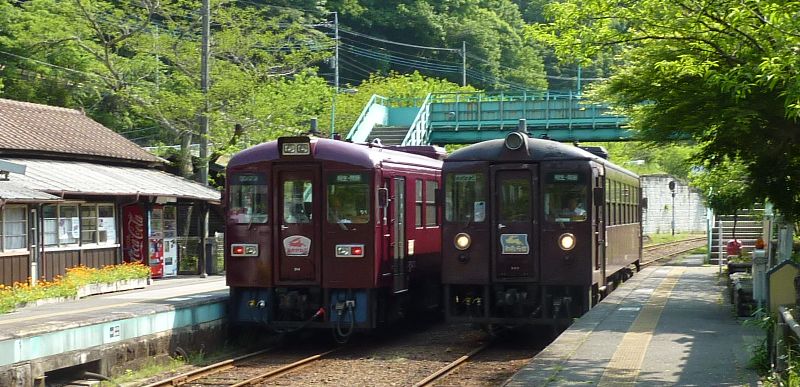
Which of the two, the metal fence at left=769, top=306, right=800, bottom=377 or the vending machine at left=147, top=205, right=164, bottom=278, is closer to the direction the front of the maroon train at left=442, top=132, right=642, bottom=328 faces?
the metal fence

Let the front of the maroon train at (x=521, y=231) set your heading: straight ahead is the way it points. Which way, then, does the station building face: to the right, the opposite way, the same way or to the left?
to the left

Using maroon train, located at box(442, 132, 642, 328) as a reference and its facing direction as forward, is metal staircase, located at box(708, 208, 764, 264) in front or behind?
behind

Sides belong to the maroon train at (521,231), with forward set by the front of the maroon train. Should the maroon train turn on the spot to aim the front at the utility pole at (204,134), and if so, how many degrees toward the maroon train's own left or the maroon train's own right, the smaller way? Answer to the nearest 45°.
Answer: approximately 135° to the maroon train's own right

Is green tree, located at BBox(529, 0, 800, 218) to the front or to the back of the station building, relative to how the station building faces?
to the front

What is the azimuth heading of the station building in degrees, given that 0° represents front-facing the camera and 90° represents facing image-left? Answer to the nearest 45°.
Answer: approximately 315°

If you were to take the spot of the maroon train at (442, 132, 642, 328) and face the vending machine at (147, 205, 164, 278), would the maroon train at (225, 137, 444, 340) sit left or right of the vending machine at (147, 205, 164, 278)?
left

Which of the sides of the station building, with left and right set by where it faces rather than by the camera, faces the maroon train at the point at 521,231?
front

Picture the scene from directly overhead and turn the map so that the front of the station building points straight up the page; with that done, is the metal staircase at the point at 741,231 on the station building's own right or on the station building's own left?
on the station building's own left

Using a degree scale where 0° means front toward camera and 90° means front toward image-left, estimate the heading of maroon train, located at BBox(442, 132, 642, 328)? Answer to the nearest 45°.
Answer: approximately 0°

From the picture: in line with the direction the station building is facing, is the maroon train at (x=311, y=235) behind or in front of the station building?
in front

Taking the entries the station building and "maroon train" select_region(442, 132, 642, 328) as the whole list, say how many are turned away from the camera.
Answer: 0

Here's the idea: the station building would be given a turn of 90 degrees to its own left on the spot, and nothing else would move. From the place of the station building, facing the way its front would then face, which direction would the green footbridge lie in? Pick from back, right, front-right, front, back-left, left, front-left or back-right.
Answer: front
